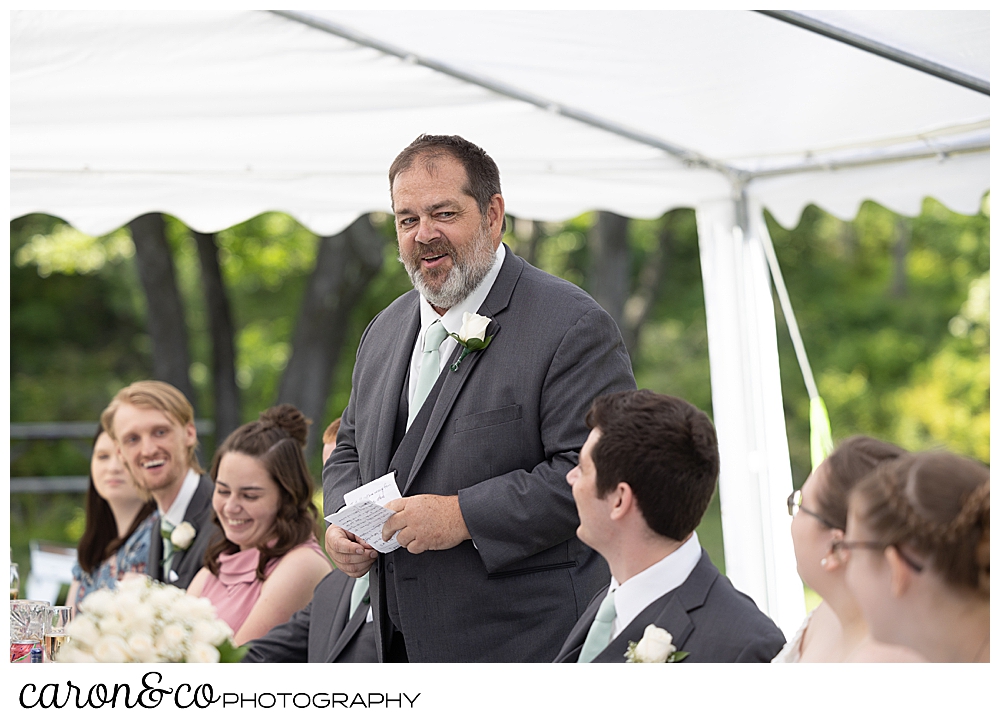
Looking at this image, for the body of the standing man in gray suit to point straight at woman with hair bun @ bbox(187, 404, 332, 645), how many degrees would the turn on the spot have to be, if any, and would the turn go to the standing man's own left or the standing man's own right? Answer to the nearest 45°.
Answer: approximately 90° to the standing man's own right

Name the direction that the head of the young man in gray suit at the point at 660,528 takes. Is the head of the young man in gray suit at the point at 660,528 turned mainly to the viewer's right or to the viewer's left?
to the viewer's left

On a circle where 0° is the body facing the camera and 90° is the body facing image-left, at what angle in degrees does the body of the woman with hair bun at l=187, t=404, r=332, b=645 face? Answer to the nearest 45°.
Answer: approximately 45°

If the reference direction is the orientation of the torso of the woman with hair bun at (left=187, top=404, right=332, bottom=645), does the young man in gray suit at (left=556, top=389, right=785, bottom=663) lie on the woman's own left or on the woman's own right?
on the woman's own left

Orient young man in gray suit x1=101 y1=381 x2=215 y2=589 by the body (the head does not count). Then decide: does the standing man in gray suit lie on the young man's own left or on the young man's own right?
on the young man's own left

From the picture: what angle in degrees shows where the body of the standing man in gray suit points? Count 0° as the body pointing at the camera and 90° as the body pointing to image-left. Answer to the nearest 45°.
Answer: approximately 45°
